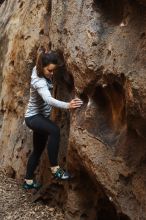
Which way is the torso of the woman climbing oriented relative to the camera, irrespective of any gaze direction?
to the viewer's right

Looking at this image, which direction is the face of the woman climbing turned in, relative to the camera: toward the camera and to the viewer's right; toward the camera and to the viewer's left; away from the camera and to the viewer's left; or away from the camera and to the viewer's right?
toward the camera and to the viewer's right
